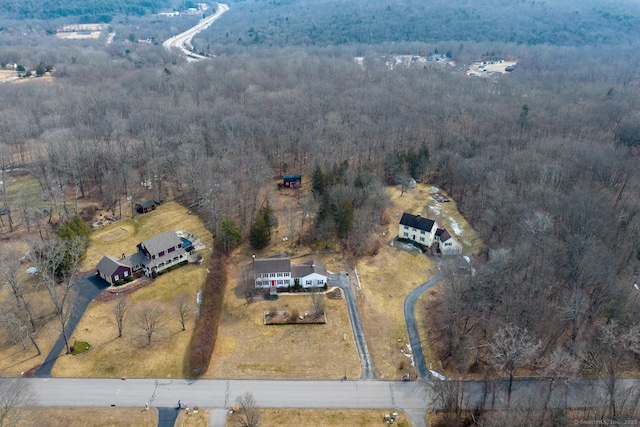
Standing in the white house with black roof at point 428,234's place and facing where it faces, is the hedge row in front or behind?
in front

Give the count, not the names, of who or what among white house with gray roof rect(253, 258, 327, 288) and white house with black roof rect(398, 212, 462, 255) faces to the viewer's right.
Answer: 0

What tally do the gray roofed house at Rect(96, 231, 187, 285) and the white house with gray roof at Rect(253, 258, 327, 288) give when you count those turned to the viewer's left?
0

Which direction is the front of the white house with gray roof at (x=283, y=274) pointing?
toward the camera

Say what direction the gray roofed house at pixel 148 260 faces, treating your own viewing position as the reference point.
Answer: facing the viewer and to the right of the viewer

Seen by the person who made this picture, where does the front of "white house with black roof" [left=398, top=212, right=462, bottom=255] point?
facing the viewer and to the left of the viewer
